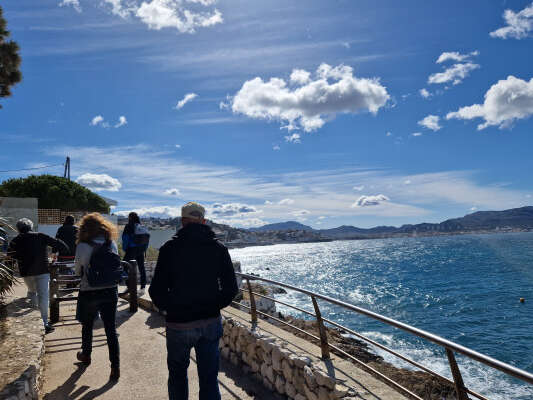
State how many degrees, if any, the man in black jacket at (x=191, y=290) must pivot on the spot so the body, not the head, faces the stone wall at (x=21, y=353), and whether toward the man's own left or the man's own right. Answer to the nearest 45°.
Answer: approximately 45° to the man's own left

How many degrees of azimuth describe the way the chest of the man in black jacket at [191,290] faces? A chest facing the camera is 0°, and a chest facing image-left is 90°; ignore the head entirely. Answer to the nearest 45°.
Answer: approximately 180°

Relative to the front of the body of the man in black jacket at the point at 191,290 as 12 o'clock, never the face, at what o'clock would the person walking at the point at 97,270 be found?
The person walking is roughly at 11 o'clock from the man in black jacket.

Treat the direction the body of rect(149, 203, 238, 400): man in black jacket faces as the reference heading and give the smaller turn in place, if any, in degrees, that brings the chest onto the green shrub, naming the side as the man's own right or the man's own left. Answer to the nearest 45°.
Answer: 0° — they already face it
